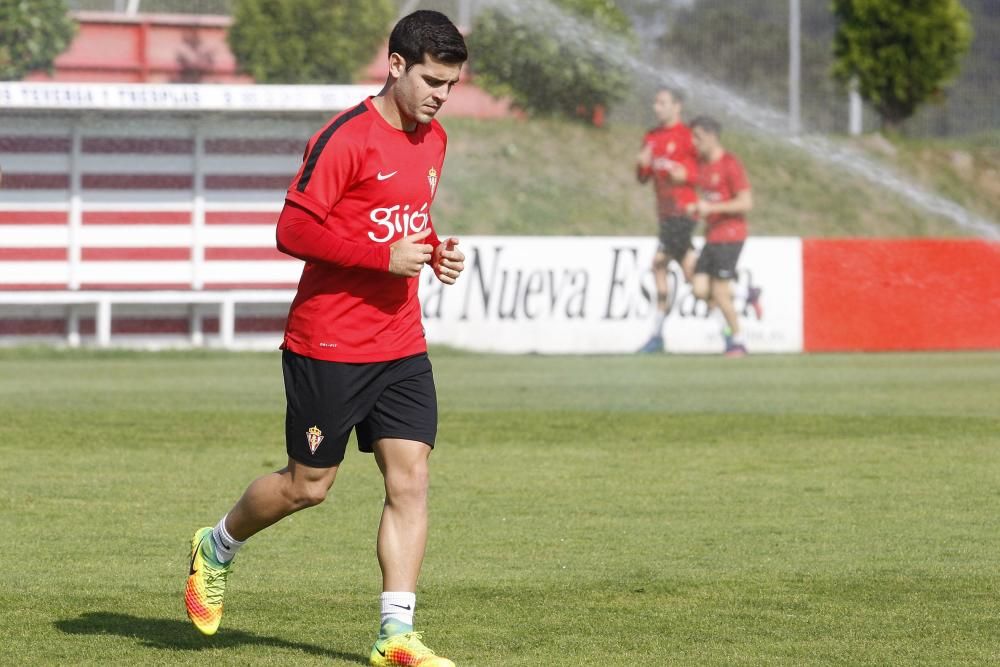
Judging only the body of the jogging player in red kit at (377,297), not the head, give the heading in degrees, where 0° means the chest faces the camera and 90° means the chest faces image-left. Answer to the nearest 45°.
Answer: approximately 315°

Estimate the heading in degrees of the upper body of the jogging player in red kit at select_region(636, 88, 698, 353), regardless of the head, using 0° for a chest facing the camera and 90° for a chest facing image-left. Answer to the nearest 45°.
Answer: approximately 45°

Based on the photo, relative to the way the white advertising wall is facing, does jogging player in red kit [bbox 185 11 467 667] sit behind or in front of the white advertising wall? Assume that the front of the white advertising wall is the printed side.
in front

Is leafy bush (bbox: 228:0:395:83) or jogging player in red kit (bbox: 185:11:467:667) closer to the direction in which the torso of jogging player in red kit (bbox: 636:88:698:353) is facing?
the jogging player in red kit

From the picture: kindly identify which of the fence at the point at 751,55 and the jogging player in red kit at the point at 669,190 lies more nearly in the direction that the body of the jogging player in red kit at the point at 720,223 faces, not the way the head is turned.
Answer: the jogging player in red kit

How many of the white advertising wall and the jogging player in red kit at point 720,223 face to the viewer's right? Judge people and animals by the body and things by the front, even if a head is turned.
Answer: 0

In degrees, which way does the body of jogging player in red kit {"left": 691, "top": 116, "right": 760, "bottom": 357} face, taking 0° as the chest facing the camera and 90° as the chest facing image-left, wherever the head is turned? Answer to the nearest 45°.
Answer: approximately 45°

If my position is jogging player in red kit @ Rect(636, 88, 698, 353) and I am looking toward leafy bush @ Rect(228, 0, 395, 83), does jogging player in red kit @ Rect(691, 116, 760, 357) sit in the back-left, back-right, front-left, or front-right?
back-right

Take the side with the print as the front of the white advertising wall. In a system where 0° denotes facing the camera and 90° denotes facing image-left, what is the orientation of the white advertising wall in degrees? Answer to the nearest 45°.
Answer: approximately 0°

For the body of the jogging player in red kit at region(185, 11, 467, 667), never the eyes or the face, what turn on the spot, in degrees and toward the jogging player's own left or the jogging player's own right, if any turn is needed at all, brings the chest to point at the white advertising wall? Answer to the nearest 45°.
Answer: approximately 135° to the jogging player's own left
